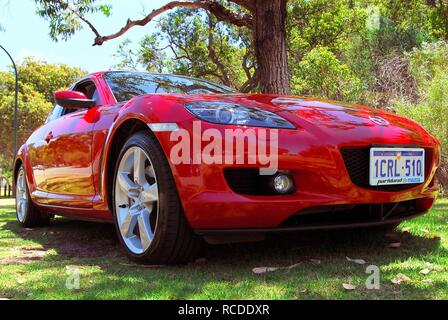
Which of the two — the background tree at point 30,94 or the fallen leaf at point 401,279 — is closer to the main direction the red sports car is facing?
the fallen leaf

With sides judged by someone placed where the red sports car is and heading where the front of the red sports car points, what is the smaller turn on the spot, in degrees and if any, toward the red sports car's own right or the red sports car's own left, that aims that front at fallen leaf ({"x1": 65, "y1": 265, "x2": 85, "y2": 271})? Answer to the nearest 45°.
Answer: approximately 135° to the red sports car's own right

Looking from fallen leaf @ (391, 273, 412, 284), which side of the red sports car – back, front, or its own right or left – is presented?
front

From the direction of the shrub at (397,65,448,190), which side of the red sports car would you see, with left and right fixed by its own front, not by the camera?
left

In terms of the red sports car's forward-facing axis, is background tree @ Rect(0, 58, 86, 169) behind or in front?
behind

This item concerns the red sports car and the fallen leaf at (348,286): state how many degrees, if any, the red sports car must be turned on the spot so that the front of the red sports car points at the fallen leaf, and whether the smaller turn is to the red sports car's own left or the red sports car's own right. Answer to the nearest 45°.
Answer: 0° — it already faces it

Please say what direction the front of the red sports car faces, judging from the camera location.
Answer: facing the viewer and to the right of the viewer
